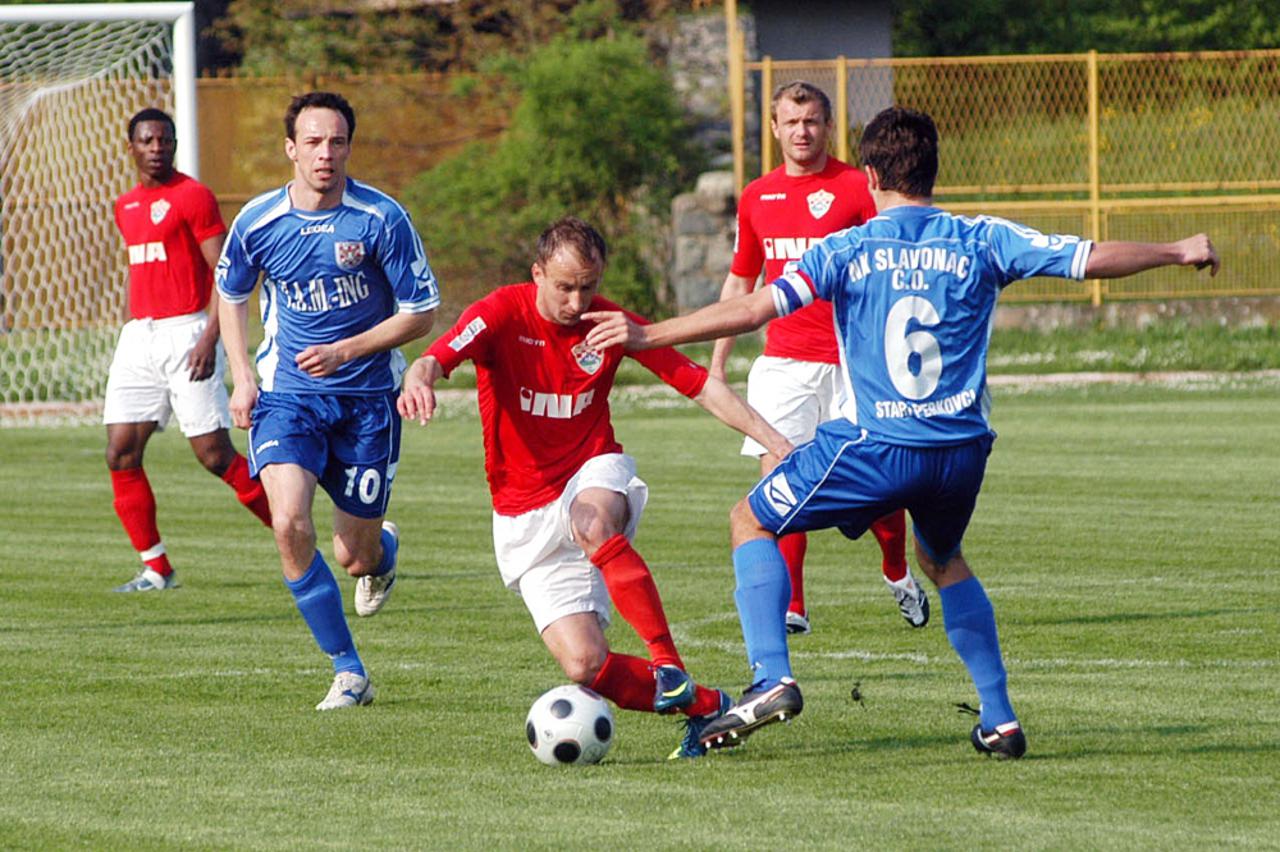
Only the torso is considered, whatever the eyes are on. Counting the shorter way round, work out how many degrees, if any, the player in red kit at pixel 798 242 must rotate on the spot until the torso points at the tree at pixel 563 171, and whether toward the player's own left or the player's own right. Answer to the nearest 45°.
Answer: approximately 180°

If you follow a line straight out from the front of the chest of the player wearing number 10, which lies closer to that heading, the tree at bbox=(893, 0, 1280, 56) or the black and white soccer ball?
the black and white soccer ball

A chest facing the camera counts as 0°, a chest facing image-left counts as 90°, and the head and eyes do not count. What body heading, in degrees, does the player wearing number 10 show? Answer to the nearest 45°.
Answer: approximately 0°

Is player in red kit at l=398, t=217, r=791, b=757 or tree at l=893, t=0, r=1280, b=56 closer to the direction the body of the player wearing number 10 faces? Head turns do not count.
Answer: the player in red kit

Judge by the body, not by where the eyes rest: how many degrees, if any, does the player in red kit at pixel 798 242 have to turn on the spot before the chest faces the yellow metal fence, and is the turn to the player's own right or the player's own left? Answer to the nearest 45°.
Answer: approximately 180°

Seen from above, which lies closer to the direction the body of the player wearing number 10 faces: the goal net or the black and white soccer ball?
the black and white soccer ball

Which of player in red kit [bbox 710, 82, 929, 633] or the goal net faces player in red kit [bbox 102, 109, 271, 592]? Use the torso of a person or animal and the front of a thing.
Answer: the goal net
